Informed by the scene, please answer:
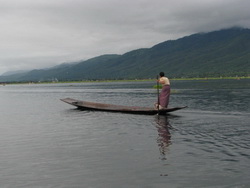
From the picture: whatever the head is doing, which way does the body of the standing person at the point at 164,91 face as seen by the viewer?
to the viewer's left
